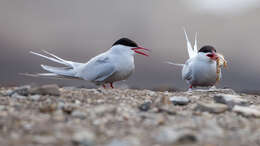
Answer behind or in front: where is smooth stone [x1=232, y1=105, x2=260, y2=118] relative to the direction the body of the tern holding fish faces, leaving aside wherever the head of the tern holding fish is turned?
in front

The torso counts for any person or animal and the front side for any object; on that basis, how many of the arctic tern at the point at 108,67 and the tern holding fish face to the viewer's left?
0

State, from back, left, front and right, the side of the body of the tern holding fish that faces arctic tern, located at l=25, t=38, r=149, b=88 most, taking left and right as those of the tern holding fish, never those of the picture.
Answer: right

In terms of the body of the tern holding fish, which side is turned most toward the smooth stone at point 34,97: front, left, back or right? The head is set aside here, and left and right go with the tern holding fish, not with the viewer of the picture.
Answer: right

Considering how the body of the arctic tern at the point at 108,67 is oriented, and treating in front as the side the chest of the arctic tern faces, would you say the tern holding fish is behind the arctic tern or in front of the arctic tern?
in front

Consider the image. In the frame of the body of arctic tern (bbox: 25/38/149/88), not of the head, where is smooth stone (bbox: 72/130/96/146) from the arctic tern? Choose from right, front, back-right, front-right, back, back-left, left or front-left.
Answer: right

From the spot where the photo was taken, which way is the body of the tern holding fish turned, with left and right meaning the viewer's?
facing the viewer and to the right of the viewer

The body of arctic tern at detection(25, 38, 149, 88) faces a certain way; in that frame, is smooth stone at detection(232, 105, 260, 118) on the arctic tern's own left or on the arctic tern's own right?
on the arctic tern's own right

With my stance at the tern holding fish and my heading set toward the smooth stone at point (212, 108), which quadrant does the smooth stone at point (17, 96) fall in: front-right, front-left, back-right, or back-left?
front-right

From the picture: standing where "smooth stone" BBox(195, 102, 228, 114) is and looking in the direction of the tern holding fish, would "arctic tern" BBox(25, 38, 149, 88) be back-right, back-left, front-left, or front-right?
front-left

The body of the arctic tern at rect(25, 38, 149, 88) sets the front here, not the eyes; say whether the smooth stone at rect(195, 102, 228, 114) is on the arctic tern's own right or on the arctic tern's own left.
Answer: on the arctic tern's own right

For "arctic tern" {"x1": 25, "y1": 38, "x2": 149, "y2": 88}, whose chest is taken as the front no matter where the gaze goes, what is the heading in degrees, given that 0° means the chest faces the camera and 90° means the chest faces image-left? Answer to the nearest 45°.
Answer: approximately 270°
